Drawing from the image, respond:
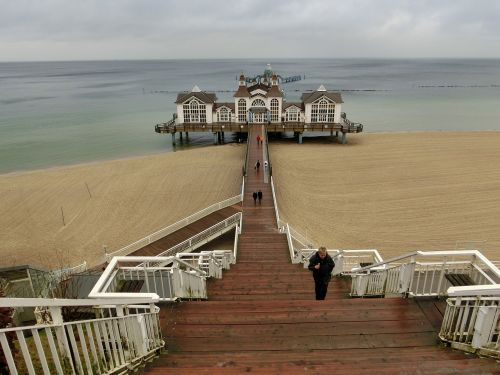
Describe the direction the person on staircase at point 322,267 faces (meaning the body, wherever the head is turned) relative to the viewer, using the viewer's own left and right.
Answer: facing the viewer
